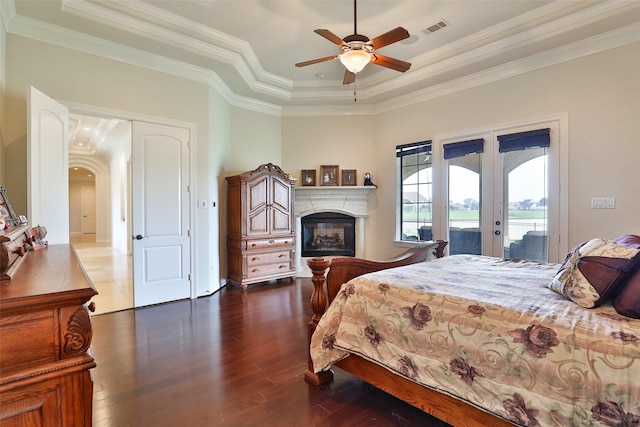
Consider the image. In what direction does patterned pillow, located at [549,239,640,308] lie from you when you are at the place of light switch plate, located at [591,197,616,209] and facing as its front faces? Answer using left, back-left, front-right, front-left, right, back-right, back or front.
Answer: front

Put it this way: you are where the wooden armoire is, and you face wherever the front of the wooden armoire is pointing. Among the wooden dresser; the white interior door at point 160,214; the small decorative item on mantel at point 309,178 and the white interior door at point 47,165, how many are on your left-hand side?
1

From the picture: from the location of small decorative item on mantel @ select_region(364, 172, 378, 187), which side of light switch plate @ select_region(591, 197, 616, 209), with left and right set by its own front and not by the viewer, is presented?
right

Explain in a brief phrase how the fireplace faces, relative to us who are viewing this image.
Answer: facing the viewer

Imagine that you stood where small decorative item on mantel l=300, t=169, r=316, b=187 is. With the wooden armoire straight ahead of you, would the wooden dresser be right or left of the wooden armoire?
left

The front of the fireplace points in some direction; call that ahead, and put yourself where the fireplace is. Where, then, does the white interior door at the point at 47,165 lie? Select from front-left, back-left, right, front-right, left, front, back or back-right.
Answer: front-right

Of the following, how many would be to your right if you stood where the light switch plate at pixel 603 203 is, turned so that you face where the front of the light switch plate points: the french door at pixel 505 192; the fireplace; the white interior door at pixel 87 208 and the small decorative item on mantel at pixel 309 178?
4

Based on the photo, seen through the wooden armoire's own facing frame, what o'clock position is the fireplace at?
The fireplace is roughly at 10 o'clock from the wooden armoire.

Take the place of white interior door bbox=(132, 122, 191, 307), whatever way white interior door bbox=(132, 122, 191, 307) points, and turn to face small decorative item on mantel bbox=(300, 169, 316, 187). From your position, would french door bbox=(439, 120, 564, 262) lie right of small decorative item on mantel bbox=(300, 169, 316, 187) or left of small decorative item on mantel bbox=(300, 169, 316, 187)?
right

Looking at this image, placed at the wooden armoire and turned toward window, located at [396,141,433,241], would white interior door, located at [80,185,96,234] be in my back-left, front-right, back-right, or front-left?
back-left

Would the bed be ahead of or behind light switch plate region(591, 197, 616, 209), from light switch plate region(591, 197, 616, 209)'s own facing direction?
ahead

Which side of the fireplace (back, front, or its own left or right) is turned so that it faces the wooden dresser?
front

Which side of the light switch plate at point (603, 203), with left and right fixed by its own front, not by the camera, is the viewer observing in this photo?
front

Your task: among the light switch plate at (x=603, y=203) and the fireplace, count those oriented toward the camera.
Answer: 2

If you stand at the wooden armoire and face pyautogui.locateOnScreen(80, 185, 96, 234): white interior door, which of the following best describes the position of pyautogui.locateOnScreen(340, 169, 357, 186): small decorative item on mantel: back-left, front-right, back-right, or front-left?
back-right
